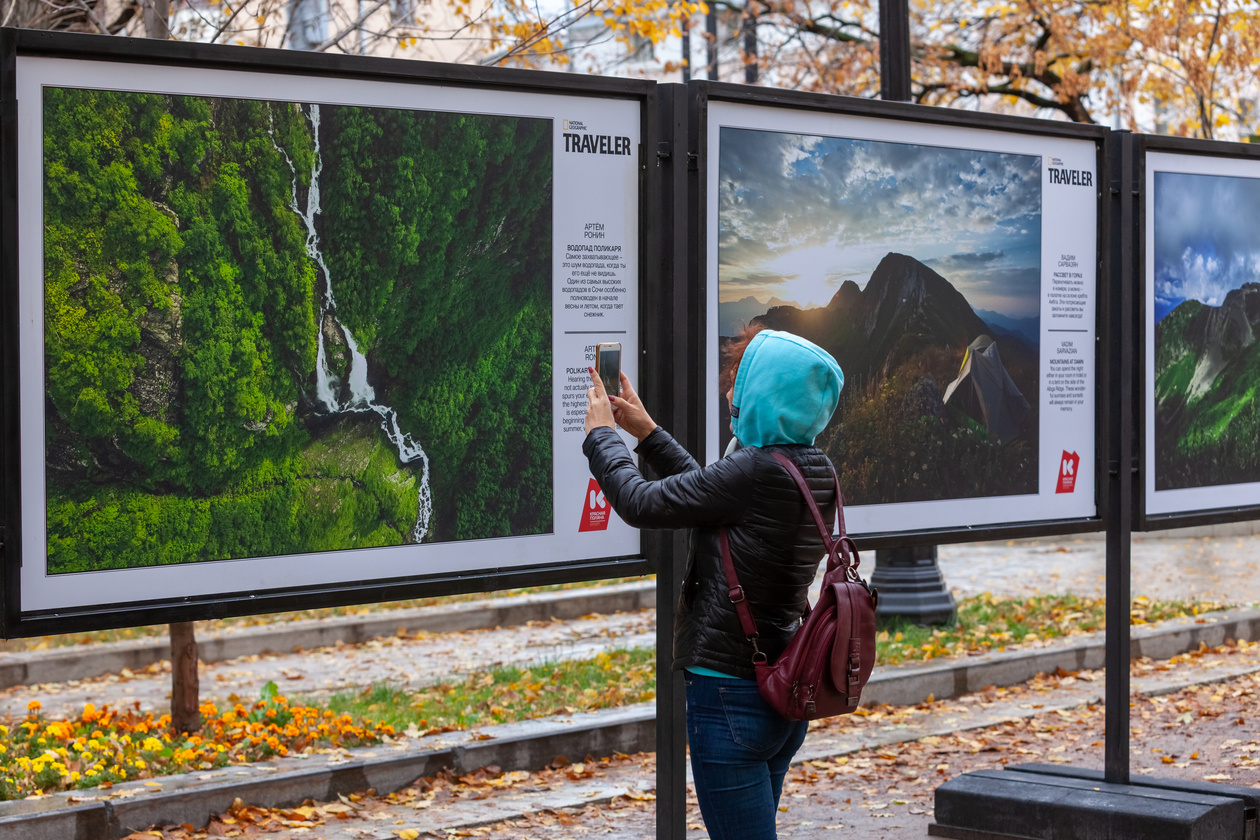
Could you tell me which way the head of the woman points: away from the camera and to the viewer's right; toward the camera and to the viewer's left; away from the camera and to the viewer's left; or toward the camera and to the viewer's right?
away from the camera and to the viewer's left

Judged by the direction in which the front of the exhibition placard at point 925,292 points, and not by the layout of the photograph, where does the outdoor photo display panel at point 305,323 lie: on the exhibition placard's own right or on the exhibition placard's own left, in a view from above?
on the exhibition placard's own right

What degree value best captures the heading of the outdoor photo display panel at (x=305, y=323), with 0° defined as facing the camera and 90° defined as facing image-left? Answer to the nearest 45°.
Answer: approximately 315°

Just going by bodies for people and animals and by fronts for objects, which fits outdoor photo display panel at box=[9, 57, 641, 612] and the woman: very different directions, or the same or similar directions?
very different directions

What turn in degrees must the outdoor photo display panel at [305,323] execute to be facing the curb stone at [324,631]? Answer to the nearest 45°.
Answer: approximately 135° to its left

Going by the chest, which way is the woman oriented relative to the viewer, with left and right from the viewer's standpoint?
facing away from the viewer and to the left of the viewer

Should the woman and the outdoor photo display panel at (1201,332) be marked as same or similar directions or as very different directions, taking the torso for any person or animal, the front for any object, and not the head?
very different directions

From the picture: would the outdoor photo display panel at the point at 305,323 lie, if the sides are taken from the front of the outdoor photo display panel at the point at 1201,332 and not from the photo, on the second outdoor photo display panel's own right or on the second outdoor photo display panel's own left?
on the second outdoor photo display panel's own right

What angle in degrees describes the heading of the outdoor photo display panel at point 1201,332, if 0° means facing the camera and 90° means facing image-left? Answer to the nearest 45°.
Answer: approximately 315°

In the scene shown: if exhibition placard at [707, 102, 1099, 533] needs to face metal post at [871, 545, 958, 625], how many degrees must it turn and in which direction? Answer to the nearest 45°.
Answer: approximately 135° to its left

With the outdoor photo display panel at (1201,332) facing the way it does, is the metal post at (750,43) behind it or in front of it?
behind

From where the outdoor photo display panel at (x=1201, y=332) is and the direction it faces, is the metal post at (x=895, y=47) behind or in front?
behind
